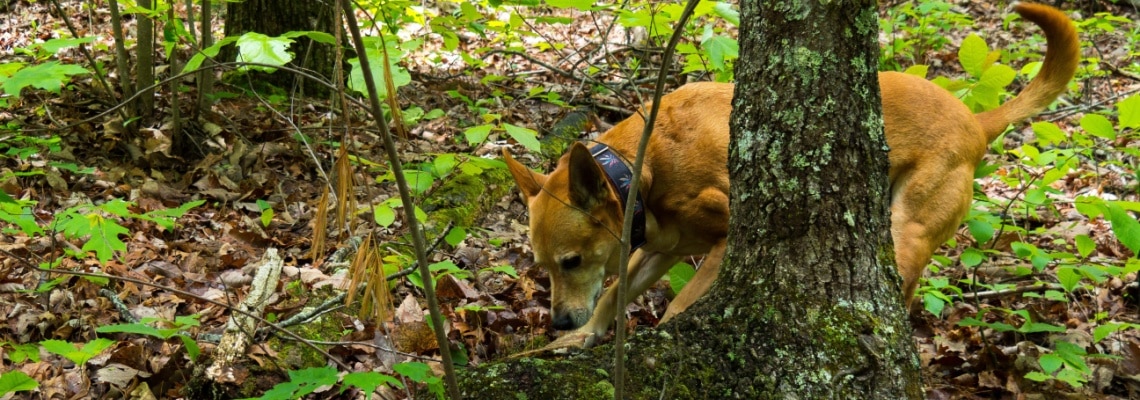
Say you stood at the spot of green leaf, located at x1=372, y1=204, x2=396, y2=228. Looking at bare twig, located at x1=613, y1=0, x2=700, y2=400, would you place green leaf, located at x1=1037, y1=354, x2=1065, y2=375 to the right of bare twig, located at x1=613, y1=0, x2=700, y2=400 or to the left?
left

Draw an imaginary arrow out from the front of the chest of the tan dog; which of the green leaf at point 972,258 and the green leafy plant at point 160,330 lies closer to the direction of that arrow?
the green leafy plant

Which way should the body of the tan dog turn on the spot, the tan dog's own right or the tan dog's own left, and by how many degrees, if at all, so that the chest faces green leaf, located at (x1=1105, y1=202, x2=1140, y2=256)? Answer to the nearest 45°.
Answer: approximately 180°

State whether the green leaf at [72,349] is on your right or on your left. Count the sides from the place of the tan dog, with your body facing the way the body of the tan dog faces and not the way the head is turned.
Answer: on your left

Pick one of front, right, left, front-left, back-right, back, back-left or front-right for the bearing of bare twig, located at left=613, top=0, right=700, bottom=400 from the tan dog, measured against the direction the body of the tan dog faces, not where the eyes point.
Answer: left

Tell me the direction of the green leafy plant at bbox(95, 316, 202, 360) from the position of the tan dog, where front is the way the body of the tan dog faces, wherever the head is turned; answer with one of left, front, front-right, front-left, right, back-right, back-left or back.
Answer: front-left

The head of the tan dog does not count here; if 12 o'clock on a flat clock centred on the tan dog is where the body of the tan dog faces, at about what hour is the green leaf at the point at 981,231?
The green leaf is roughly at 6 o'clock from the tan dog.

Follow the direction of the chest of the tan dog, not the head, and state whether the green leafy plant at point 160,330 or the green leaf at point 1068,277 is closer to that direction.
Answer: the green leafy plant

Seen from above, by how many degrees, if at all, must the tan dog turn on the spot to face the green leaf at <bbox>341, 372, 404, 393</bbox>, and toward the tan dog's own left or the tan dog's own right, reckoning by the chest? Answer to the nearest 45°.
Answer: approximately 90° to the tan dog's own left

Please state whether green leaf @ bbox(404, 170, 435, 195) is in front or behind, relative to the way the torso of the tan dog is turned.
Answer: in front

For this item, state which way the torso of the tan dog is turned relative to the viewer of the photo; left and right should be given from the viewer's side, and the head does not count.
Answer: facing to the left of the viewer
